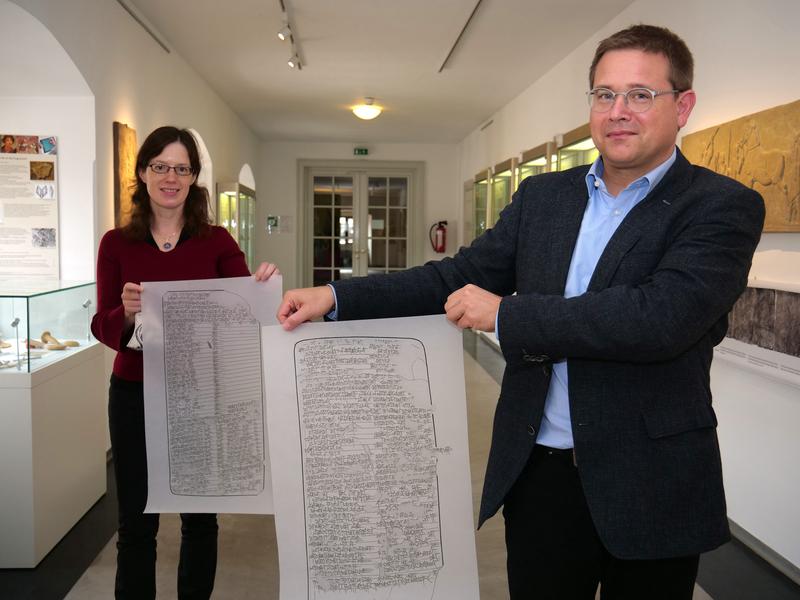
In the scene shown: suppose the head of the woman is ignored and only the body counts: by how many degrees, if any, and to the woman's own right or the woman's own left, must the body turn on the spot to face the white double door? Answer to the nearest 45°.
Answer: approximately 180°

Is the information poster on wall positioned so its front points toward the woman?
yes

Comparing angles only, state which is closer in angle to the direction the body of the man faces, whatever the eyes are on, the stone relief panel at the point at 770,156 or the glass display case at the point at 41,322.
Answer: the glass display case

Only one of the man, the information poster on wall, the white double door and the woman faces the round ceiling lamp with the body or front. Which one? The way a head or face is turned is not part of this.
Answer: the white double door

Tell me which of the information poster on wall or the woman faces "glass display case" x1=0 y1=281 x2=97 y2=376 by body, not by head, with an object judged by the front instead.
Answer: the information poster on wall

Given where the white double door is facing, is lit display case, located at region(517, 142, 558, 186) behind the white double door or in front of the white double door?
in front

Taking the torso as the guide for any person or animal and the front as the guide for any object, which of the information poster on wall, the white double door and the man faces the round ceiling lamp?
the white double door

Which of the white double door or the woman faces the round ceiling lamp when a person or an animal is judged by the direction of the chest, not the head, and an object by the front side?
the white double door

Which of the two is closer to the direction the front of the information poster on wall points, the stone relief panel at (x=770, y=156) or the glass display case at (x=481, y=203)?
the stone relief panel

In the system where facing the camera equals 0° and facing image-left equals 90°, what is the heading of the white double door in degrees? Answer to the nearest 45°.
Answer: approximately 0°

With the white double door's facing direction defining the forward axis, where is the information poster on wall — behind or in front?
in front
